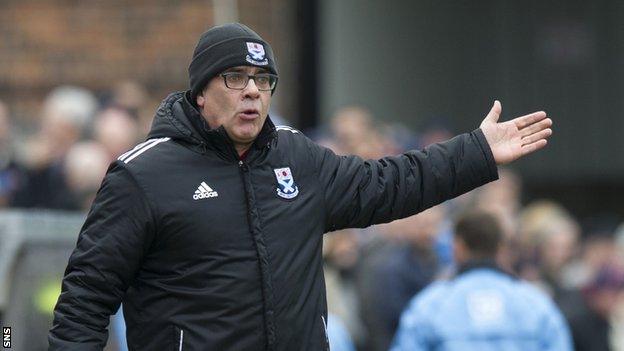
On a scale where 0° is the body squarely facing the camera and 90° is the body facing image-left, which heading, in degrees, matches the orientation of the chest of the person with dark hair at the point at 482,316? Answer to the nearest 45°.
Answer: approximately 180°

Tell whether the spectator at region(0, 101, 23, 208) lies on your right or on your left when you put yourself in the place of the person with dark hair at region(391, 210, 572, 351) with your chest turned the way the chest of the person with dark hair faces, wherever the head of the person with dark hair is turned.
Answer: on your left

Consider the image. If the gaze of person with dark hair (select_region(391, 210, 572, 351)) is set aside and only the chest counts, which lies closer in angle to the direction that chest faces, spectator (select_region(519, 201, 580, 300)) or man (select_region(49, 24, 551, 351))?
the spectator

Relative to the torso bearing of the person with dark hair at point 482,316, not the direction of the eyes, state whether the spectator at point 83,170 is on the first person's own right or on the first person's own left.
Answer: on the first person's own left
